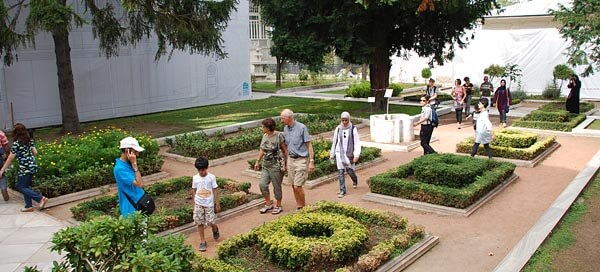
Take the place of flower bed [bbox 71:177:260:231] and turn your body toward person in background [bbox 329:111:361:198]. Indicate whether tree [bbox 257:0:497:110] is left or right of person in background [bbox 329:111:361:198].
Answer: left

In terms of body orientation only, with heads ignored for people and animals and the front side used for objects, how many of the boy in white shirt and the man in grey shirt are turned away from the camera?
0

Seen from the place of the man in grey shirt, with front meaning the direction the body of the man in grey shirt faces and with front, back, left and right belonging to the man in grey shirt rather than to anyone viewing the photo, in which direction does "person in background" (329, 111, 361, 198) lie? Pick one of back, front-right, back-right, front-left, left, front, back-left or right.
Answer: back

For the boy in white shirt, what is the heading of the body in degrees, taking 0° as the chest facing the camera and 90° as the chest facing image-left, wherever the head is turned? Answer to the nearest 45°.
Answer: approximately 0°

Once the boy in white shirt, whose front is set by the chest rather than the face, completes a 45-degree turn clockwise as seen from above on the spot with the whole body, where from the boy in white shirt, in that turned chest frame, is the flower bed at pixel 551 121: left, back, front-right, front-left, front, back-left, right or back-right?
back

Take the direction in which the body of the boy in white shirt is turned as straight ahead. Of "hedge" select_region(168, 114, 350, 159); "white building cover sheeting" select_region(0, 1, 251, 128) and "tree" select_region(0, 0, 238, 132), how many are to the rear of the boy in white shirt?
3

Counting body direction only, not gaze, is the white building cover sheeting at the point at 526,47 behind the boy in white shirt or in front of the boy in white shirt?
behind

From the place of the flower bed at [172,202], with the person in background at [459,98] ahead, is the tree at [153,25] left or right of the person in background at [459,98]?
left

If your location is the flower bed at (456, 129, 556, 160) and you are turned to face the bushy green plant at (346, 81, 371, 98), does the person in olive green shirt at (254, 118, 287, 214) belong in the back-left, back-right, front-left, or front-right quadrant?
back-left

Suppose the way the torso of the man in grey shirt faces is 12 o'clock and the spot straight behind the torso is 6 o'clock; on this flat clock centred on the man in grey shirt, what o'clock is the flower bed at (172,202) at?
The flower bed is roughly at 2 o'clock from the man in grey shirt.

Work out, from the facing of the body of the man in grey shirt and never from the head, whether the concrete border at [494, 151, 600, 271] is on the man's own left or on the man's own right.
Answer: on the man's own left

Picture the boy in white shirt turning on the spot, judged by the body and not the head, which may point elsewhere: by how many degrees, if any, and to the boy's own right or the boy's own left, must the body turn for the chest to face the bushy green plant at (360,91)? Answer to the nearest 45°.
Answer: approximately 135° to the boy's own left

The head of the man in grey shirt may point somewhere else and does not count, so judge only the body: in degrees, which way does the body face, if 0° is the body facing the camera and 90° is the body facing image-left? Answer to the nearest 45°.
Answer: approximately 45°

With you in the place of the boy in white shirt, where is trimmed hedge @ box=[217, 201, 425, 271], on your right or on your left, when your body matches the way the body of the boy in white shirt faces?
on your left

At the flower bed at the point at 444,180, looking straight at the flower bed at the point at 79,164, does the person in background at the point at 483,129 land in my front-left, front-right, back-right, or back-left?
back-right
